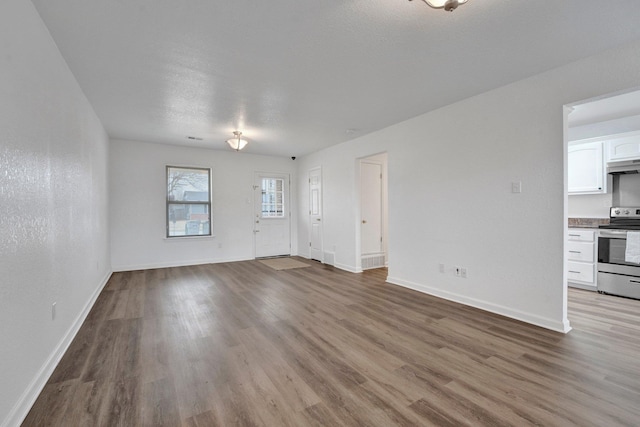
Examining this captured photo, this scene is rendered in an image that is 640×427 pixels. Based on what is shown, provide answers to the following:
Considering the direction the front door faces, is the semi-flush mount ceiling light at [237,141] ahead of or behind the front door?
ahead

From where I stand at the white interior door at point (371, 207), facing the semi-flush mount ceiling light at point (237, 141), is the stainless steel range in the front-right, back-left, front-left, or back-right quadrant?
back-left

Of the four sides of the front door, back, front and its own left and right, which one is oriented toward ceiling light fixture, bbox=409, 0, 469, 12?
front

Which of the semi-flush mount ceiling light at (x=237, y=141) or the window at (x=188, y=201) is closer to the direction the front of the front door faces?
the semi-flush mount ceiling light

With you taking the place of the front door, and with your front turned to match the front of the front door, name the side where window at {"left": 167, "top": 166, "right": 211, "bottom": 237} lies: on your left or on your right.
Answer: on your right

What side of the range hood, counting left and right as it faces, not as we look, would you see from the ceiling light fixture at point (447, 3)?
front
